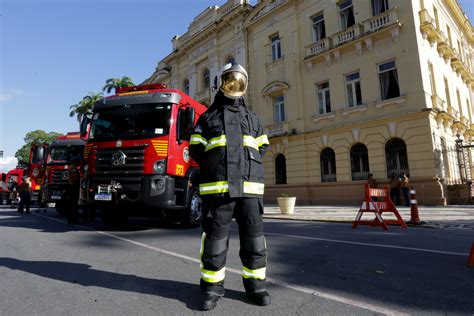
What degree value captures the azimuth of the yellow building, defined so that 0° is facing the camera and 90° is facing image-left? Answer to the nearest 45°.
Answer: approximately 45°

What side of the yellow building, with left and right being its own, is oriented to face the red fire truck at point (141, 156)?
front

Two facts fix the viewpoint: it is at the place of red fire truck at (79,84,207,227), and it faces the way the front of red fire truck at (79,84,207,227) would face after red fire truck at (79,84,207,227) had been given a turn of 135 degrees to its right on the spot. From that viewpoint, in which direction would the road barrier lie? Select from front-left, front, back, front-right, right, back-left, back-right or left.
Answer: right

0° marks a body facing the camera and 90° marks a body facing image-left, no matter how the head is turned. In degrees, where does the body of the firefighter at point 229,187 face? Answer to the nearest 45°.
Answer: approximately 0°

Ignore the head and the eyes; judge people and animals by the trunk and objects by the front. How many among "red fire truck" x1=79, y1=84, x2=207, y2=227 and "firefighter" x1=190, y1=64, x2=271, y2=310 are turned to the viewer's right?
0

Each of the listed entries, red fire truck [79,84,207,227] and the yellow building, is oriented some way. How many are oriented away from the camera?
0

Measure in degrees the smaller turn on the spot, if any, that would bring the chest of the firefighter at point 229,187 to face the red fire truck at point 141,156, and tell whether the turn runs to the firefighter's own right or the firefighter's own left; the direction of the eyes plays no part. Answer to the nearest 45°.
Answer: approximately 135° to the firefighter's own right
